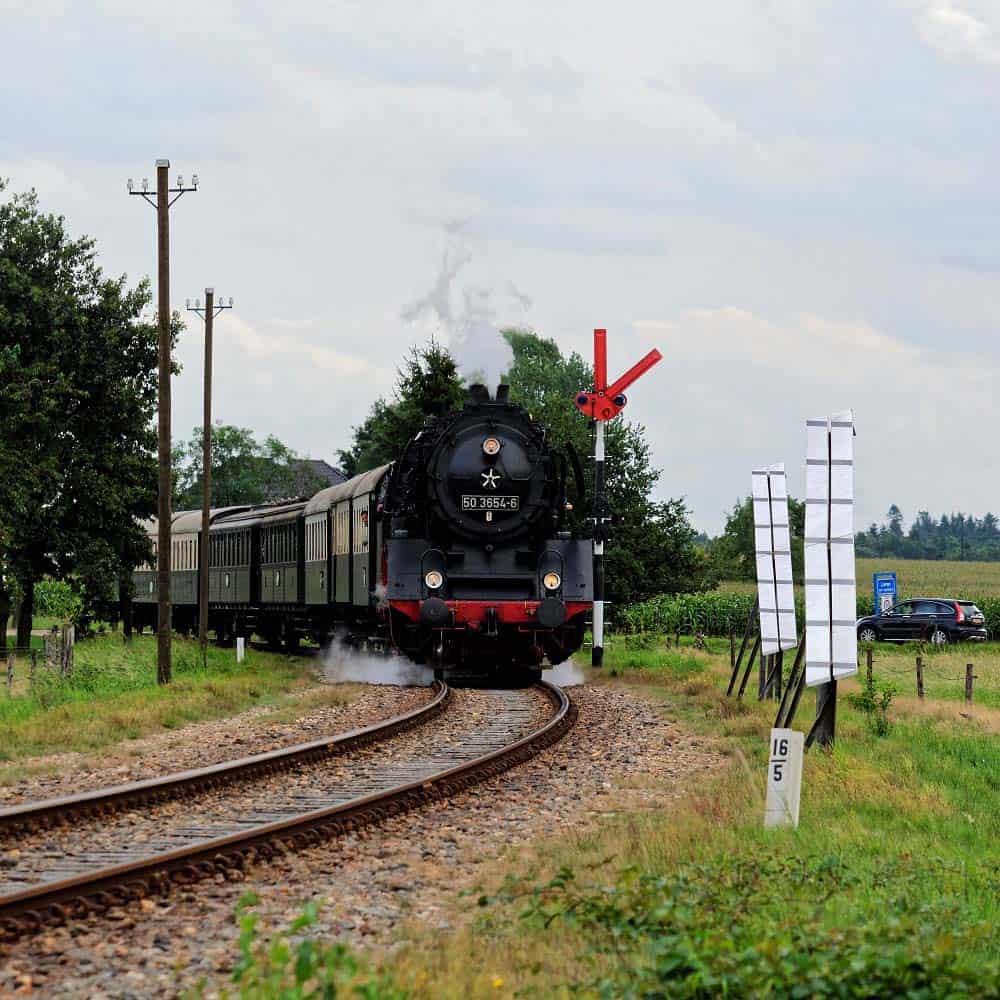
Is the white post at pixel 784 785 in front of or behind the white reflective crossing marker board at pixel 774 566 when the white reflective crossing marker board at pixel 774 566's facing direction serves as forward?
in front

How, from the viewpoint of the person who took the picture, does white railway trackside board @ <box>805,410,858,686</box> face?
facing the viewer

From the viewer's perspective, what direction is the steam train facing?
toward the camera

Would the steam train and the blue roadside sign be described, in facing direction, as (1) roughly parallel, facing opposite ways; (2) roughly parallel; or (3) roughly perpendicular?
roughly parallel

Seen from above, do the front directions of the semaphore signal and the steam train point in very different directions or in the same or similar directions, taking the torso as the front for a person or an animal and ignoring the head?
same or similar directions

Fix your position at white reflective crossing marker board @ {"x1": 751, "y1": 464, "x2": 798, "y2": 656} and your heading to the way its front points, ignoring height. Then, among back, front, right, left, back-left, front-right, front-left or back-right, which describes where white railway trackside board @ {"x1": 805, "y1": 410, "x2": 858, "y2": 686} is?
front

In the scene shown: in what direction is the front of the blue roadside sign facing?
toward the camera

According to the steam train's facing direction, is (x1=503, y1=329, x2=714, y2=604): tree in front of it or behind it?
behind

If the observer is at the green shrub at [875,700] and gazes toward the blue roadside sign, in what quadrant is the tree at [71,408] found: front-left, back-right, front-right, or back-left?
front-left

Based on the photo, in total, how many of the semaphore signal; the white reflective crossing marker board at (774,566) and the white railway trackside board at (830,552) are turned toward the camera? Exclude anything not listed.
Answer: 3

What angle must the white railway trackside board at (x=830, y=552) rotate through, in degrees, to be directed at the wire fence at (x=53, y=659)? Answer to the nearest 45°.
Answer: approximately 135° to its right

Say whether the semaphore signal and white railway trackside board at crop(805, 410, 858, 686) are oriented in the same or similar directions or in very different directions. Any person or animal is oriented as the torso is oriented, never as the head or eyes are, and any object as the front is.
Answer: same or similar directions

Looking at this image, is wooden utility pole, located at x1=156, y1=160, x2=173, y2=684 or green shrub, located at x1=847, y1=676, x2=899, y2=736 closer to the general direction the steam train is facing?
the green shrub

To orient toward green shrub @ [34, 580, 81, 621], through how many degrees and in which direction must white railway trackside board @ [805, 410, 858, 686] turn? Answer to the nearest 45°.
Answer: approximately 135° to its right
